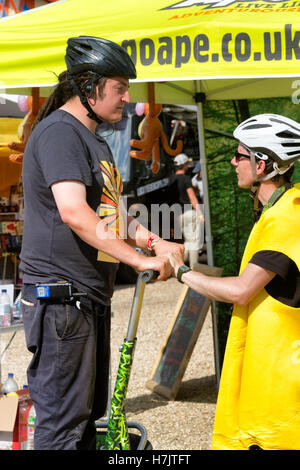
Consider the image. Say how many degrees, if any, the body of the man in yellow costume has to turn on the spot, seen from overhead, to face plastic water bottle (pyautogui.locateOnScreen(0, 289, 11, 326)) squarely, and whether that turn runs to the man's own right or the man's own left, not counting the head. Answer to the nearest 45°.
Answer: approximately 45° to the man's own right

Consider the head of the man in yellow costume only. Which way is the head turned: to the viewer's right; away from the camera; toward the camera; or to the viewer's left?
to the viewer's left

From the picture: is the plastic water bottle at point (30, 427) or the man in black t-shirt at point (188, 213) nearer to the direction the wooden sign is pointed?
the plastic water bottle

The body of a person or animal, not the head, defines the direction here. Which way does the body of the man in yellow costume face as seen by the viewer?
to the viewer's left

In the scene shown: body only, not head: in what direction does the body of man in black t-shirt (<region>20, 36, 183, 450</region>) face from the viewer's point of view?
to the viewer's right

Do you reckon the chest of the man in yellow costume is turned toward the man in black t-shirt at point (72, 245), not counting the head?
yes

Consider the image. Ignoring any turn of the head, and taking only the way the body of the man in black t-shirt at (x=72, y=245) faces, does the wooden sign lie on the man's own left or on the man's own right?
on the man's own left

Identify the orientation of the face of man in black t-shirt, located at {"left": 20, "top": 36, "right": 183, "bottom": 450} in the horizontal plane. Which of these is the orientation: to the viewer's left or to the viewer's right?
to the viewer's right
